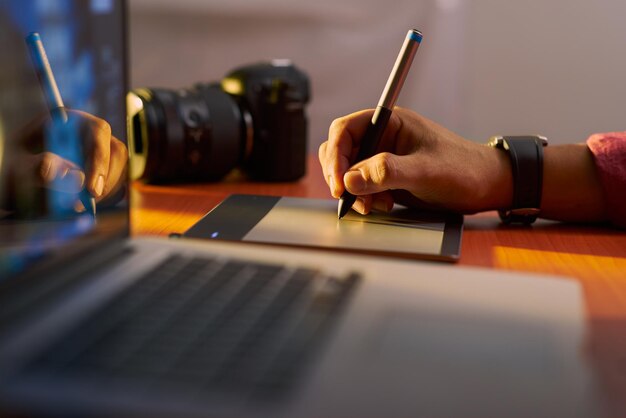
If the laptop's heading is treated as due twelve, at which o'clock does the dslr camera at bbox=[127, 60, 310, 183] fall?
The dslr camera is roughly at 9 o'clock from the laptop.

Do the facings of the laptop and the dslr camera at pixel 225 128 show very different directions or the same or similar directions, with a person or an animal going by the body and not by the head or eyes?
very different directions

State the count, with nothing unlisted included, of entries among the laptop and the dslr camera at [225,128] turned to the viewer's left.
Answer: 1

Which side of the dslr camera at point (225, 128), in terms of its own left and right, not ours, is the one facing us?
left

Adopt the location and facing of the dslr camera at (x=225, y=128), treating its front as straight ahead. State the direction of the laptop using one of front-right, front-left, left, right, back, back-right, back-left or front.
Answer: left

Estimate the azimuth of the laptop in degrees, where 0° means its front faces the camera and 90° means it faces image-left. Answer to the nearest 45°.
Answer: approximately 270°
